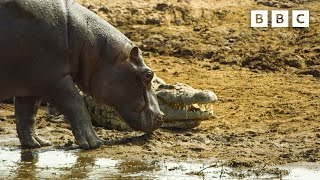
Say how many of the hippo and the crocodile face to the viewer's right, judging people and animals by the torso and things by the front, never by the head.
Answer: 2

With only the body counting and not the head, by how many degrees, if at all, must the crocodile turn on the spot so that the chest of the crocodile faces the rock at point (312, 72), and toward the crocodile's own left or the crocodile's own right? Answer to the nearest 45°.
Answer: approximately 45° to the crocodile's own left

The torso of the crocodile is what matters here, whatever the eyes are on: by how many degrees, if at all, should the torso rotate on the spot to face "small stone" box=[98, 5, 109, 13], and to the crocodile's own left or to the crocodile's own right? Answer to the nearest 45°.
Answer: approximately 90° to the crocodile's own left

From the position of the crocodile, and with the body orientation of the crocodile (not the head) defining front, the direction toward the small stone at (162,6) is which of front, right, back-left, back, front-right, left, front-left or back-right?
left

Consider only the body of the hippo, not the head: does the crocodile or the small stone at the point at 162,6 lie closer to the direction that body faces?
the crocodile

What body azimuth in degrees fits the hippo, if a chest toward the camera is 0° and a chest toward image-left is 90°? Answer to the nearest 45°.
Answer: approximately 270°

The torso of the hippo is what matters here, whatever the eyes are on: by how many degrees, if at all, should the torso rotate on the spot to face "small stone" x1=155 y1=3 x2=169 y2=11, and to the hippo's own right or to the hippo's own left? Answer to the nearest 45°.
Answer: approximately 90° to the hippo's own left

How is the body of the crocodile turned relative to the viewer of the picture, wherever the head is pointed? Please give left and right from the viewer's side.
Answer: facing to the right of the viewer
